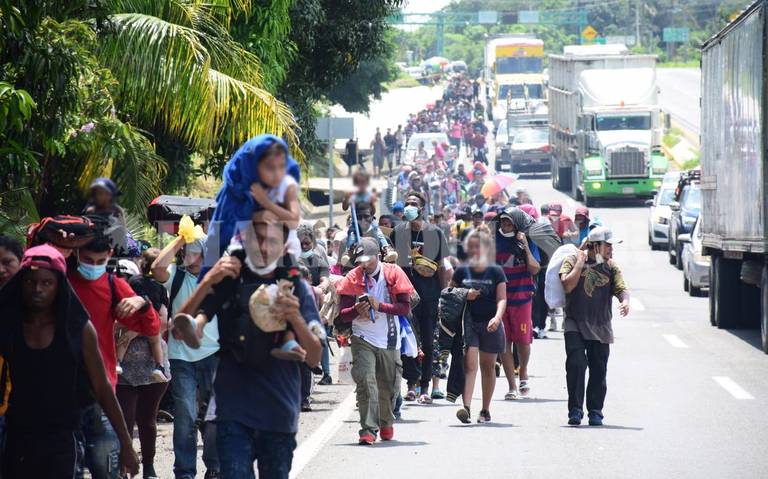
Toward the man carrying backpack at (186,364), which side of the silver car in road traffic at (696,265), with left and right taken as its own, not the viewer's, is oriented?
front

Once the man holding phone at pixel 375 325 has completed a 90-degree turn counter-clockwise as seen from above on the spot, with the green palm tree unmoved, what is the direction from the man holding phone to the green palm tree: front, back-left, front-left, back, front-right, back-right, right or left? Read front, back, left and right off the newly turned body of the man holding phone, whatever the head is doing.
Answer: back-left

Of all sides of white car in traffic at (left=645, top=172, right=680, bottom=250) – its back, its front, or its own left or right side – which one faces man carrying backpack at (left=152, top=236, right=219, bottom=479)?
front

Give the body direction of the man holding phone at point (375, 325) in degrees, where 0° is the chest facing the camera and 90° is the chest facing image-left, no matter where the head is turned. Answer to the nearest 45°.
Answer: approximately 0°

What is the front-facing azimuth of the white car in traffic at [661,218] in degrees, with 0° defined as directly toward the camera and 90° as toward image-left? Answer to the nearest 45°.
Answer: approximately 0°

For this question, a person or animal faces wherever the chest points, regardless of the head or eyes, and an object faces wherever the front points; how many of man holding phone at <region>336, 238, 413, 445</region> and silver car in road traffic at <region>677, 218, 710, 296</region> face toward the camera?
2

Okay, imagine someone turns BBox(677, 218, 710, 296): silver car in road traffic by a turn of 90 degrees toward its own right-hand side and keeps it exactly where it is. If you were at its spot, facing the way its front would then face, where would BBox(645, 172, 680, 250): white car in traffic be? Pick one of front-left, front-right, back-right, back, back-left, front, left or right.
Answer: right

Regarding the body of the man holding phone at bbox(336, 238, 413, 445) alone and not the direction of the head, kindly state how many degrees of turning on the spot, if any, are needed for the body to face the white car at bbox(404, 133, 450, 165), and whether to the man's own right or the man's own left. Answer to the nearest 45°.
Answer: approximately 180°

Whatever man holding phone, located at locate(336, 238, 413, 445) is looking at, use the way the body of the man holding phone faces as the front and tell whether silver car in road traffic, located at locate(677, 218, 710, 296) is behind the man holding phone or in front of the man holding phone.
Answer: behind

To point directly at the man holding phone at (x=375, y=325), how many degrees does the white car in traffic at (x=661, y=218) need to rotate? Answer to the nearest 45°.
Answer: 0° — it already faces them
